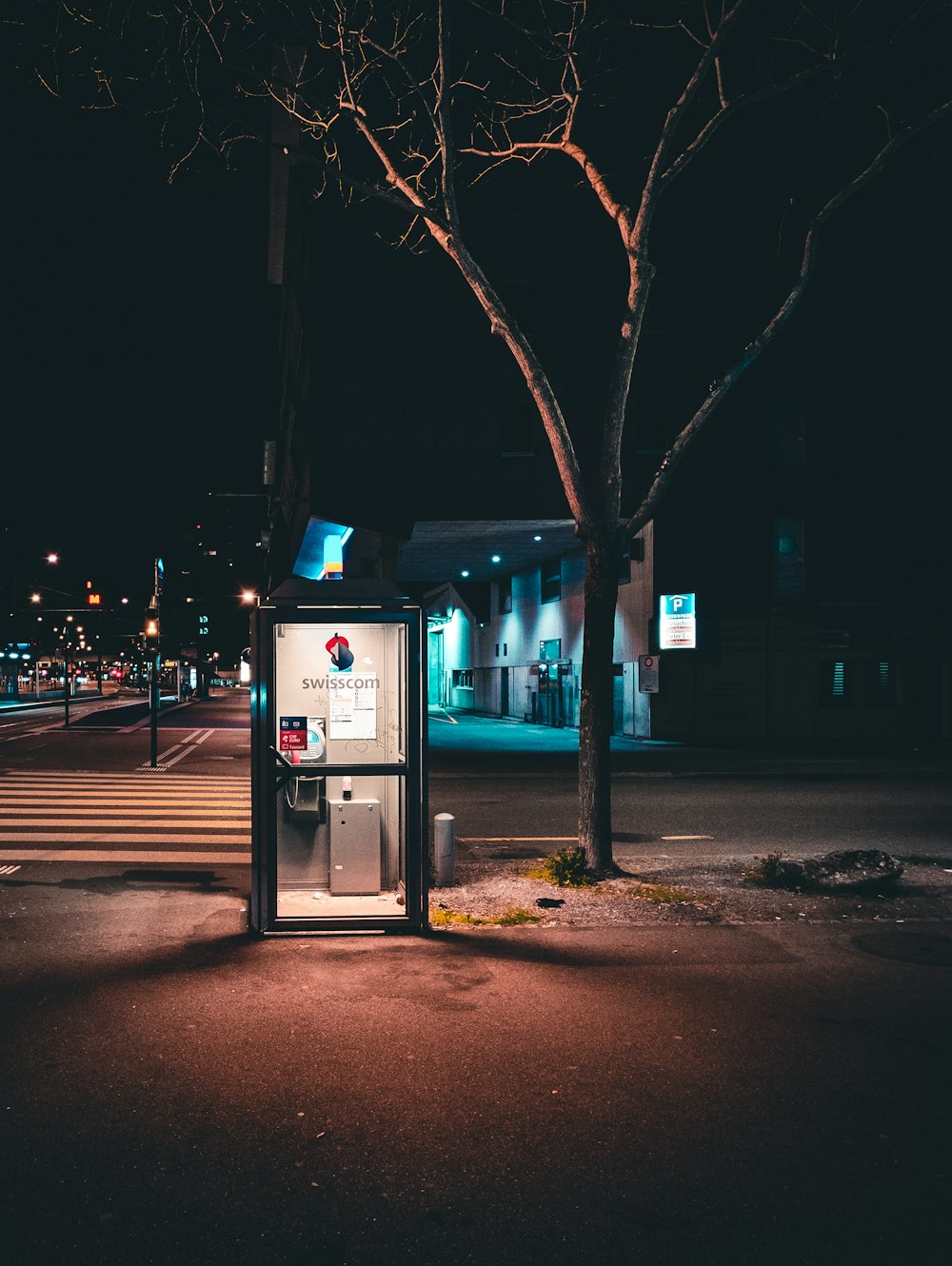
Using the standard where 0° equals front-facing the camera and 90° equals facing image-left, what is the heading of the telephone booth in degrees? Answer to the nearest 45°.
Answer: approximately 0°

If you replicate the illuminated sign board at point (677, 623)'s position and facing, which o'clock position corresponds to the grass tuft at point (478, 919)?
The grass tuft is roughly at 12 o'clock from the illuminated sign board.

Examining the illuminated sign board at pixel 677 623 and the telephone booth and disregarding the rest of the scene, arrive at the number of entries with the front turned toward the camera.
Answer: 2

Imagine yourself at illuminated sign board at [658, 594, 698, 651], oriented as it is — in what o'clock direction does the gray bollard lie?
The gray bollard is roughly at 12 o'clock from the illuminated sign board.

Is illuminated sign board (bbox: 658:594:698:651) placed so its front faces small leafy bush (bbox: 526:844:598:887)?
yes

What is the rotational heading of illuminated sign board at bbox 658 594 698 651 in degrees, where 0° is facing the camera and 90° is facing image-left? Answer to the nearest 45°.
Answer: approximately 0°

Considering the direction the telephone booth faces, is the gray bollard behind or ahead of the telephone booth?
behind
